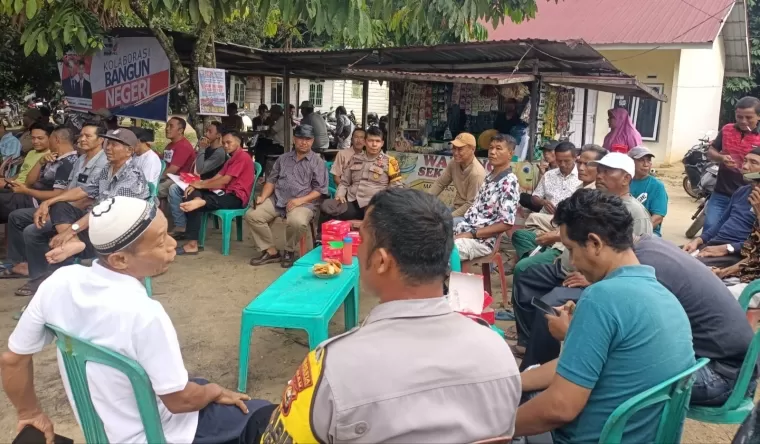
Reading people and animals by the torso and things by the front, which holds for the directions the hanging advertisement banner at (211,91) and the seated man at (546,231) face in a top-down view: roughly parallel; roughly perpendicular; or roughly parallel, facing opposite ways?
roughly perpendicular

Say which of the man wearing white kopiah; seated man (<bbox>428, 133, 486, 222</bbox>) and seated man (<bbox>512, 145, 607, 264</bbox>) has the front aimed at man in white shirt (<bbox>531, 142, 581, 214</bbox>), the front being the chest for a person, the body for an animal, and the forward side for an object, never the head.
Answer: the man wearing white kopiah

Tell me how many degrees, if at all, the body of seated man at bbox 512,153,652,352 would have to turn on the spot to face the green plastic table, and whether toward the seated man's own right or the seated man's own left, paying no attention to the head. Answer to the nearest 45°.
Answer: approximately 45° to the seated man's own left

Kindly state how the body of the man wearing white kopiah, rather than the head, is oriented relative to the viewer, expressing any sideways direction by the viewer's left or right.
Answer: facing away from the viewer and to the right of the viewer

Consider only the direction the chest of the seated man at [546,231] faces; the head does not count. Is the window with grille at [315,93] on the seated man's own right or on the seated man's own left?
on the seated man's own right

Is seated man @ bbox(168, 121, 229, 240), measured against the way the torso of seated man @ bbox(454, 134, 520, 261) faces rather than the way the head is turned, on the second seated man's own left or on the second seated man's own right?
on the second seated man's own right

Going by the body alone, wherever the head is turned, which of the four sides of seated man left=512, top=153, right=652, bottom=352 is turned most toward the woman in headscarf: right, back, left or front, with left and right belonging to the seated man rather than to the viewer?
right

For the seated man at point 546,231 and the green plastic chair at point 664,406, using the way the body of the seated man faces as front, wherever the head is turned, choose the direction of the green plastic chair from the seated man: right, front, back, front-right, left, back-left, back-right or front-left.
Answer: front-left

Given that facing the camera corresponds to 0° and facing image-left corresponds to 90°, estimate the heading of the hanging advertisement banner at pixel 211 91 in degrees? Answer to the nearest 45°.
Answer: approximately 0°

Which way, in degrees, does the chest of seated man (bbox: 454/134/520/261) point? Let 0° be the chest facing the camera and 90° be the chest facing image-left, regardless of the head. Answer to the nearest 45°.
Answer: approximately 45°

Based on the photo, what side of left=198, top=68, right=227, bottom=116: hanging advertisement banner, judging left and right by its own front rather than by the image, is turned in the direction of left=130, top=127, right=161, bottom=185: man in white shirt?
front

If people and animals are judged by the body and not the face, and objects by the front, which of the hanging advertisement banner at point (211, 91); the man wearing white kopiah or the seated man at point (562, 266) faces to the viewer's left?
the seated man

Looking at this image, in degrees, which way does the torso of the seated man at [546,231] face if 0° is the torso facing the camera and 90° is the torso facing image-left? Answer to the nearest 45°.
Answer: approximately 45°

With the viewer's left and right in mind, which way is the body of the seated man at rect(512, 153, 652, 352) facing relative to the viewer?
facing to the left of the viewer
